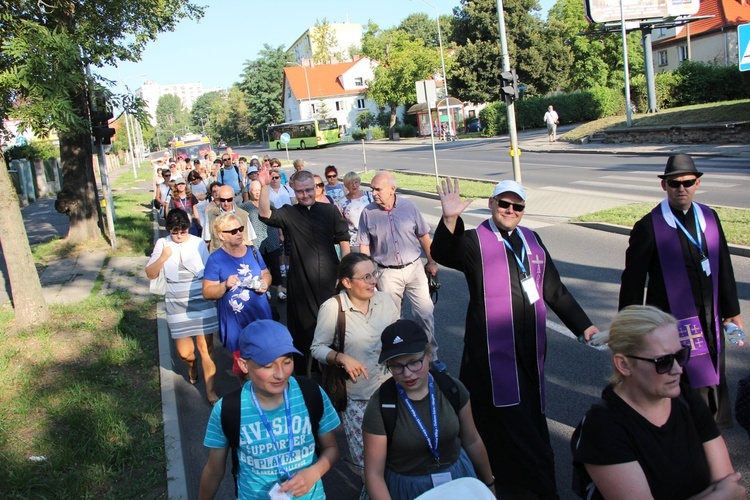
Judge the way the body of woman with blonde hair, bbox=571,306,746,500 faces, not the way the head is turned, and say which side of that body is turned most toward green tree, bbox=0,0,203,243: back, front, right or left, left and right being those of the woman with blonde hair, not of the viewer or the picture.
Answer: back

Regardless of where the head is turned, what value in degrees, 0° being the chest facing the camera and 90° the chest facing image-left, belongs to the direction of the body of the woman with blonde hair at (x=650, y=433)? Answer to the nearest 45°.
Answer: approximately 315°

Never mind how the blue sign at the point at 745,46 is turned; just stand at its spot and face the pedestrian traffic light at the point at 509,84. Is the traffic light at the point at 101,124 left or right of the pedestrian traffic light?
left

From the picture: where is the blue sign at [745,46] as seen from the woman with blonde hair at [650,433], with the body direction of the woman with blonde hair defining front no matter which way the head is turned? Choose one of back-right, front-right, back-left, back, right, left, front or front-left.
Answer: back-left

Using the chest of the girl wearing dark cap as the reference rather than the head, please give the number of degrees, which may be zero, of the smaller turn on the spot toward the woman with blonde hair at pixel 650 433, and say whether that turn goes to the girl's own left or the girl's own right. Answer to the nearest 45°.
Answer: approximately 45° to the girl's own left

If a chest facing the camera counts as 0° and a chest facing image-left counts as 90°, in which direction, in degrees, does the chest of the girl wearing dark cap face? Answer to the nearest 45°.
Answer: approximately 0°

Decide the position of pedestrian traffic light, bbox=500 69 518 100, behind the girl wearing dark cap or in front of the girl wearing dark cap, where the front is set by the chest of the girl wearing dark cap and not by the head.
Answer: behind
